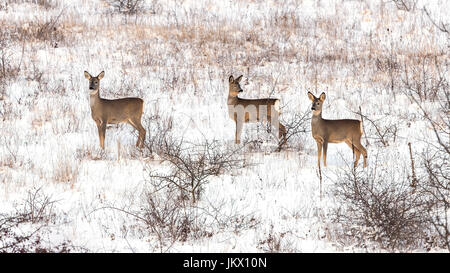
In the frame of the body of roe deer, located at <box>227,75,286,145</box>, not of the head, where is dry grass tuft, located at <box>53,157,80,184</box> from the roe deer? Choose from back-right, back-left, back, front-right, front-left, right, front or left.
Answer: front-left

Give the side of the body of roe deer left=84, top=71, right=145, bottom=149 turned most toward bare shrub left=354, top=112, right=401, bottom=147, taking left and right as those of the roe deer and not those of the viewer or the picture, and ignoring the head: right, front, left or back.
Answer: back

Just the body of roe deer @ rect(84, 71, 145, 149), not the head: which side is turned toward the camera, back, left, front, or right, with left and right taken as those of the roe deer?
left

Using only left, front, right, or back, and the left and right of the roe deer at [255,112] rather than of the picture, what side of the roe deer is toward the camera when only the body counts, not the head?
left

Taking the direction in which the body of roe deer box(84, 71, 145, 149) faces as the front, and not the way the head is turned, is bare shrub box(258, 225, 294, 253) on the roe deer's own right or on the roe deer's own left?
on the roe deer's own left

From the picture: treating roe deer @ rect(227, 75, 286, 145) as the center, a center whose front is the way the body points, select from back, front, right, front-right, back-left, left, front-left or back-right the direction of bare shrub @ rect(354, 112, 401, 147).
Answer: back

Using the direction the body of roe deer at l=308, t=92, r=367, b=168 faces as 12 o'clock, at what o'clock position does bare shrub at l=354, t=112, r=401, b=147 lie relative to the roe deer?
The bare shrub is roughly at 4 o'clock from the roe deer.

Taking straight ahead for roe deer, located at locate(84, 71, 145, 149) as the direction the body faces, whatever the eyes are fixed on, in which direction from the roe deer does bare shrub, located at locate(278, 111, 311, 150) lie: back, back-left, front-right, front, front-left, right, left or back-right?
back

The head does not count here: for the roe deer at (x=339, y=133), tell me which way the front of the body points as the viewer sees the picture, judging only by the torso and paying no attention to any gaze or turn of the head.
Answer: to the viewer's left

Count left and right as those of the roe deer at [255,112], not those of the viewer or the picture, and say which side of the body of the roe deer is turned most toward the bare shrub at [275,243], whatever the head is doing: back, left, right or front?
left
